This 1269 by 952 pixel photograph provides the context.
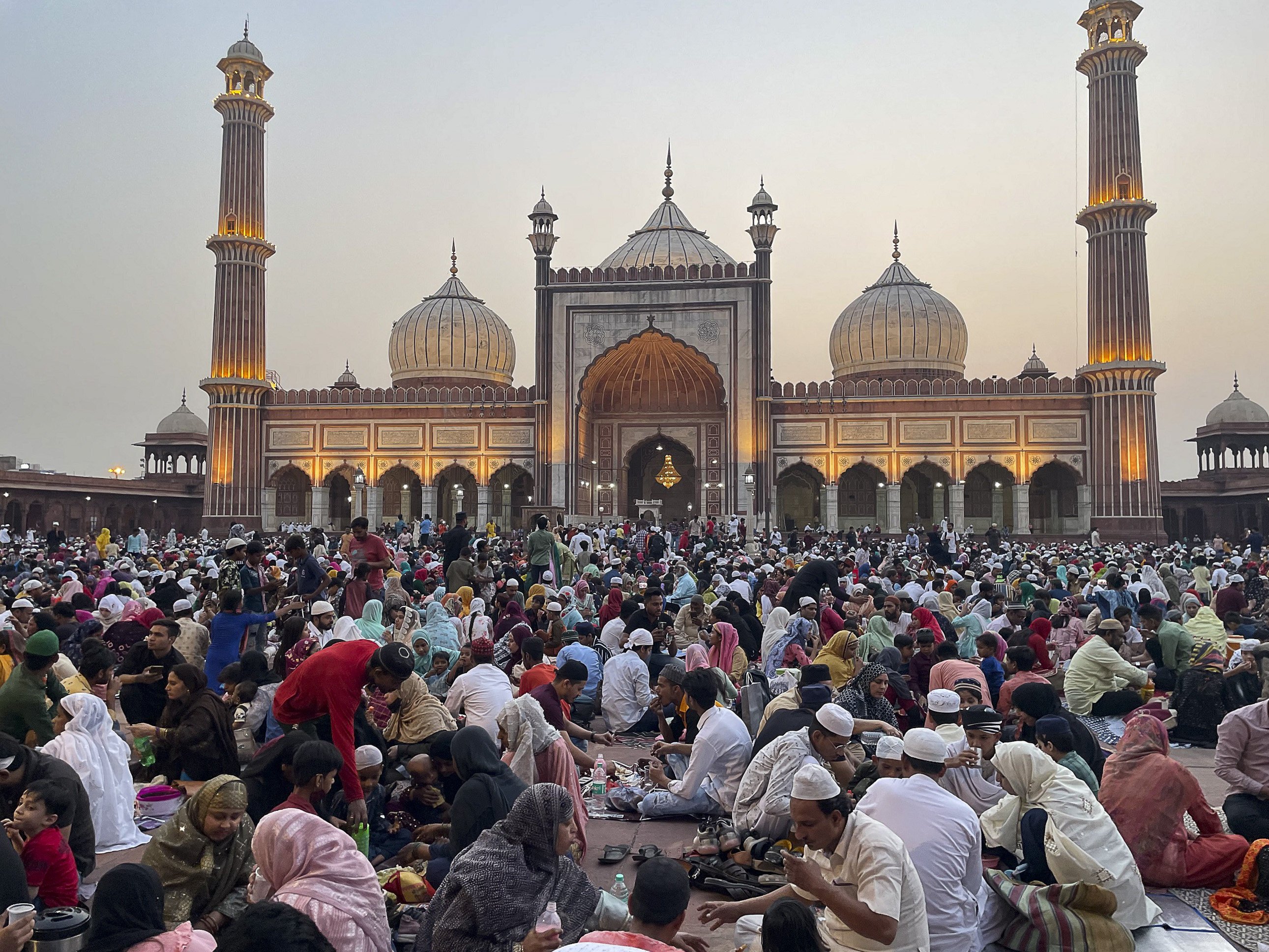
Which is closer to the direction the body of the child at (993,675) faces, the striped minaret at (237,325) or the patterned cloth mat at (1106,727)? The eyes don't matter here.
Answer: the striped minaret

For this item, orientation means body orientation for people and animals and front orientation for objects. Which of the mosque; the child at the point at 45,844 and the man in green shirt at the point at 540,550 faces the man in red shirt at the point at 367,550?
the mosque

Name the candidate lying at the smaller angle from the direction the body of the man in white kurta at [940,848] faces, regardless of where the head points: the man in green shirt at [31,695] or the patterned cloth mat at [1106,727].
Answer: the patterned cloth mat

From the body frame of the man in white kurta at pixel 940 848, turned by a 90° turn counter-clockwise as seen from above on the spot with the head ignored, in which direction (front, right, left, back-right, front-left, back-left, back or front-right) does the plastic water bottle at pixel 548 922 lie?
front-left
